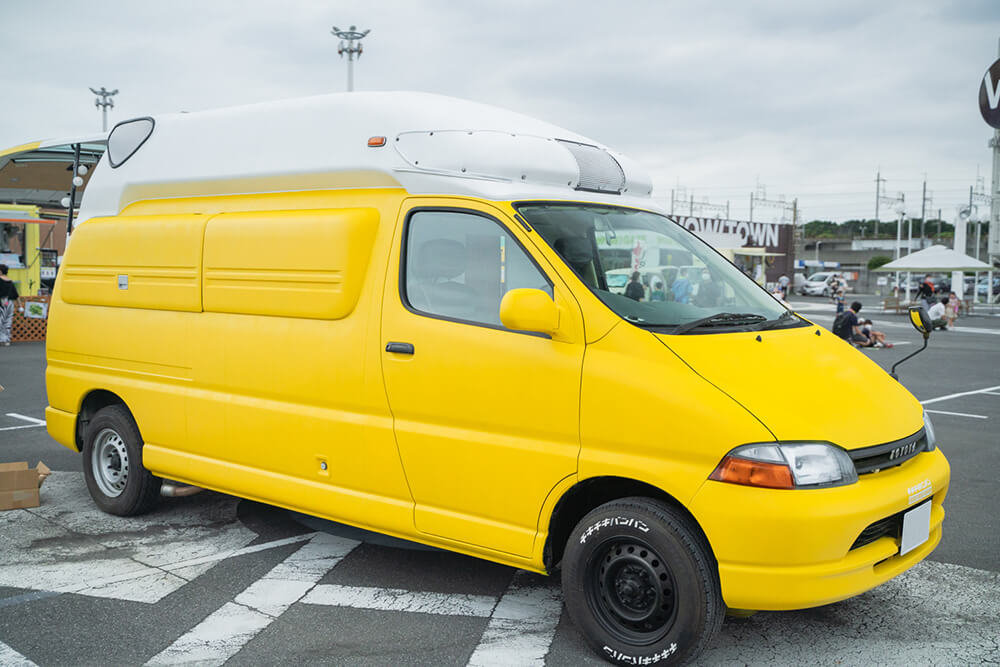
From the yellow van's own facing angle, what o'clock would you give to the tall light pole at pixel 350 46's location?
The tall light pole is roughly at 7 o'clock from the yellow van.

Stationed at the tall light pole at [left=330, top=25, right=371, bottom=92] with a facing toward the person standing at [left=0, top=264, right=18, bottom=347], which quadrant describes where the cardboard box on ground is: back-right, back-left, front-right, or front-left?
front-left

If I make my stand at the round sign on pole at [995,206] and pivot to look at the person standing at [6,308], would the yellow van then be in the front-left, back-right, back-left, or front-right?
front-left

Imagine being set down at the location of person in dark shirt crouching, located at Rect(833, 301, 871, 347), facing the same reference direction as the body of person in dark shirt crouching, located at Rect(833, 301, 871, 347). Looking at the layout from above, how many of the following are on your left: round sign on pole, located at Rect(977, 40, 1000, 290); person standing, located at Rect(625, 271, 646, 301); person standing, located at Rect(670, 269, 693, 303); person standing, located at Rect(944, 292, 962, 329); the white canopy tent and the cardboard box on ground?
3

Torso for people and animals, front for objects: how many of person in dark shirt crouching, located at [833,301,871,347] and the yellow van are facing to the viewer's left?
0
